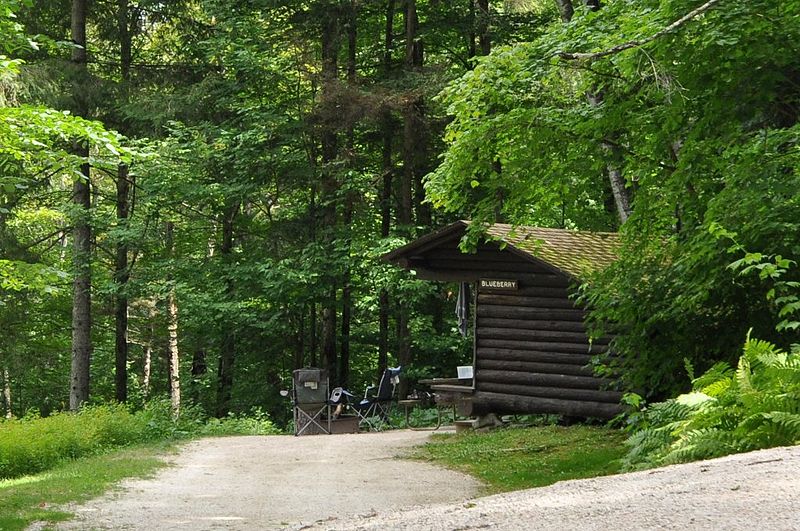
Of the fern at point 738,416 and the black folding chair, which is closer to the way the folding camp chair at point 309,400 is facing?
the black folding chair

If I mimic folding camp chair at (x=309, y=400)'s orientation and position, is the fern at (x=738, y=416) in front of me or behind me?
behind

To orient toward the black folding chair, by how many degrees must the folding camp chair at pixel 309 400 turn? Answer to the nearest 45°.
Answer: approximately 45° to its right

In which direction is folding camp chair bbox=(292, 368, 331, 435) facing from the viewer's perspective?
away from the camera
